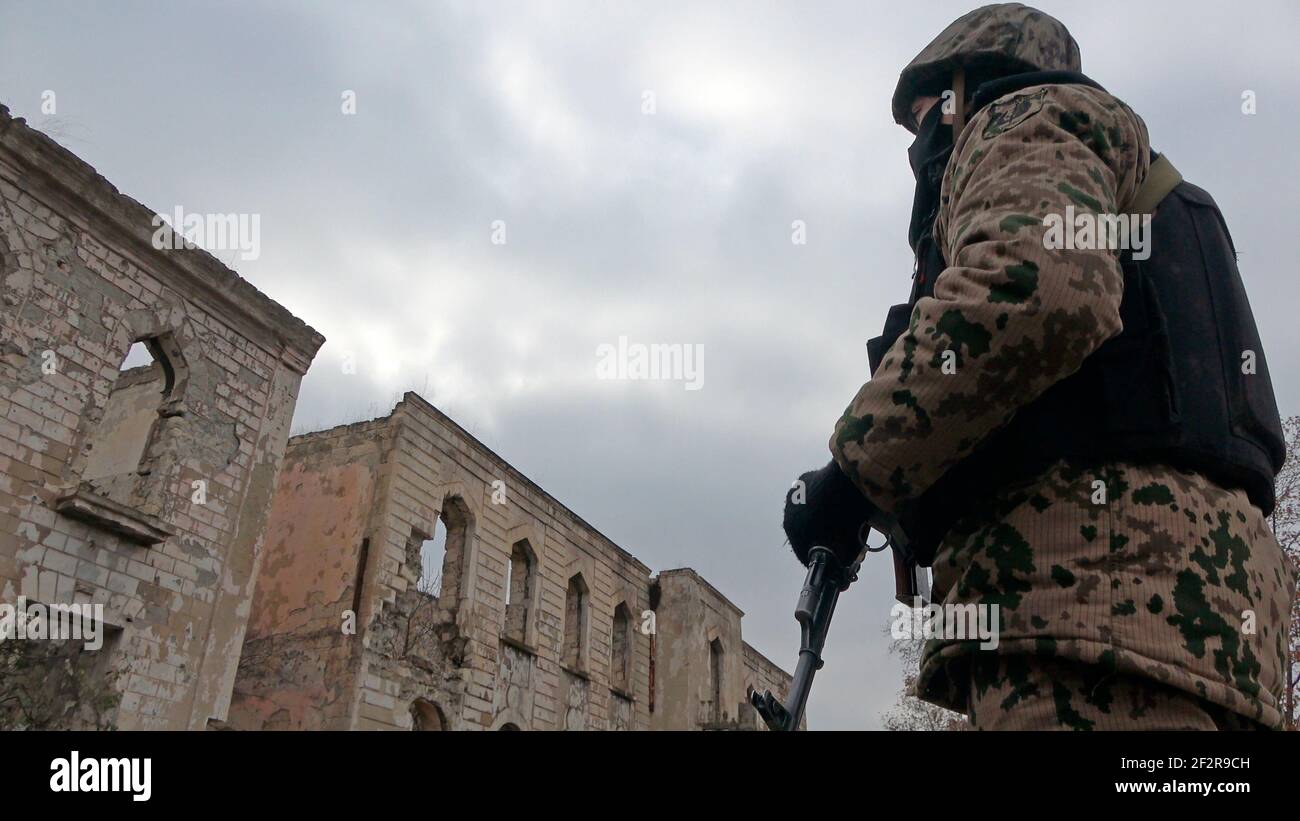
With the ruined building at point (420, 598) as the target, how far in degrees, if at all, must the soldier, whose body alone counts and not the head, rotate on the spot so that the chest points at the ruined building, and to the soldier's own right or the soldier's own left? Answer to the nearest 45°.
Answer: approximately 45° to the soldier's own right

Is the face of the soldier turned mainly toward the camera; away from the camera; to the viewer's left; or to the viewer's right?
to the viewer's left

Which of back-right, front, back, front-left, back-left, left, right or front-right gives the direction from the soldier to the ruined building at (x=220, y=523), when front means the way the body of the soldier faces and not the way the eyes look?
front-right

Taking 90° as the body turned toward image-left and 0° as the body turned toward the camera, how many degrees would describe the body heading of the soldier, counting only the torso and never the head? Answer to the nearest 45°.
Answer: approximately 90°
